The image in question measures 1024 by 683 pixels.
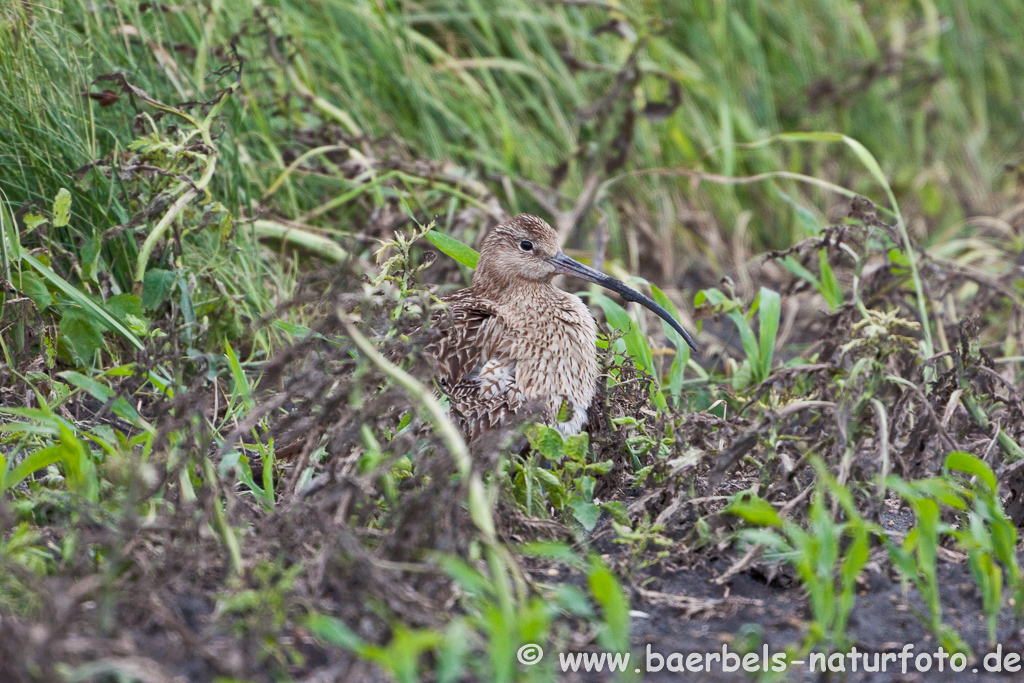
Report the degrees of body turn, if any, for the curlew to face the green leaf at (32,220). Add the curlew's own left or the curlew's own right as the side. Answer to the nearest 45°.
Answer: approximately 135° to the curlew's own right

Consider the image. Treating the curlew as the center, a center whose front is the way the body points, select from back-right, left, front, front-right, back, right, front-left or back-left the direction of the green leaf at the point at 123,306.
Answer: back-right

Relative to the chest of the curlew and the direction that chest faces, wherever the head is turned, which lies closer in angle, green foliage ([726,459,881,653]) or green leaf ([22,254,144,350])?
the green foliage

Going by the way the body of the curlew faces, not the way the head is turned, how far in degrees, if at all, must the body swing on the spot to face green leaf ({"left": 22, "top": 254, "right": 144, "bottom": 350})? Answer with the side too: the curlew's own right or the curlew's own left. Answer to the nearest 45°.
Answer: approximately 135° to the curlew's own right

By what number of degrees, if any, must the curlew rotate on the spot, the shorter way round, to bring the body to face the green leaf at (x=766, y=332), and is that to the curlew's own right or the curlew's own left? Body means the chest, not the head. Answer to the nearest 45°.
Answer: approximately 45° to the curlew's own left

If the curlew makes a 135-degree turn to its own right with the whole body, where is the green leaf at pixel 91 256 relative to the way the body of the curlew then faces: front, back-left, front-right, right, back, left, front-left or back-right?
front

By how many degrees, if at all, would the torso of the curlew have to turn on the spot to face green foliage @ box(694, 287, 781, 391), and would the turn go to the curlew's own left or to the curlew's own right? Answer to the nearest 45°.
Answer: approximately 45° to the curlew's own left

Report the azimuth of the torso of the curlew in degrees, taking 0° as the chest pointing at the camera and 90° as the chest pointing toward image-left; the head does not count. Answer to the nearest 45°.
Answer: approximately 315°

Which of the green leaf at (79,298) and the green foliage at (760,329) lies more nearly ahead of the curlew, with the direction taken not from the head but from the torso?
the green foliage
